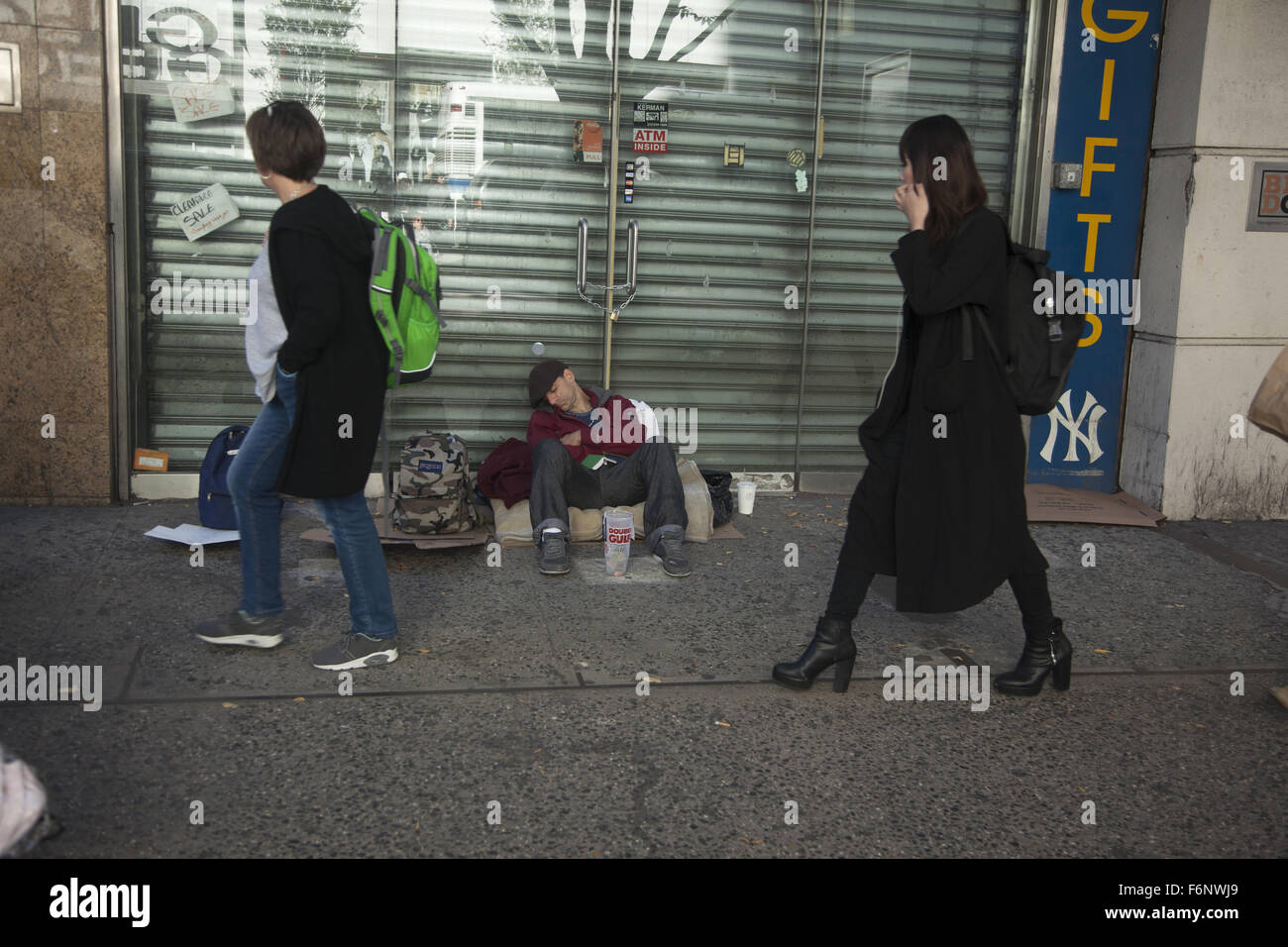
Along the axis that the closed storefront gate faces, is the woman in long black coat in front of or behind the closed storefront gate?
in front

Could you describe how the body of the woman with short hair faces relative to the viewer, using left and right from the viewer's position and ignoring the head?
facing to the left of the viewer

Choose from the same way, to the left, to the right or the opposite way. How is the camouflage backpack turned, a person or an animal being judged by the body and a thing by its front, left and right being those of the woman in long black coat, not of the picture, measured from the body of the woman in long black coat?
to the left

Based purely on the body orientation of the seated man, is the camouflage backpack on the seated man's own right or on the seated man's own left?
on the seated man's own right

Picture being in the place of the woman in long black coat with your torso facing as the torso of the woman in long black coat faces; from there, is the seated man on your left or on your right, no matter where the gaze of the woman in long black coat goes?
on your right

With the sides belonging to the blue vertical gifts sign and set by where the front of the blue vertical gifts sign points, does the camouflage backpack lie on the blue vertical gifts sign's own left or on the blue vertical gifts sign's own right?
on the blue vertical gifts sign's own right

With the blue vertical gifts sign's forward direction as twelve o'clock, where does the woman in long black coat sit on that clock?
The woman in long black coat is roughly at 12 o'clock from the blue vertical gifts sign.

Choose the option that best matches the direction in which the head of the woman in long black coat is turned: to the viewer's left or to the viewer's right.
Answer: to the viewer's left

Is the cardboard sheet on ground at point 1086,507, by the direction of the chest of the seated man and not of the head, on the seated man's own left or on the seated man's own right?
on the seated man's own left

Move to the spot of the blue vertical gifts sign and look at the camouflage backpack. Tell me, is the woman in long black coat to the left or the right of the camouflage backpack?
left

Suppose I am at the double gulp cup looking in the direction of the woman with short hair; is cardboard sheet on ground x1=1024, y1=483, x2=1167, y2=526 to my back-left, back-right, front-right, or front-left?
back-left
